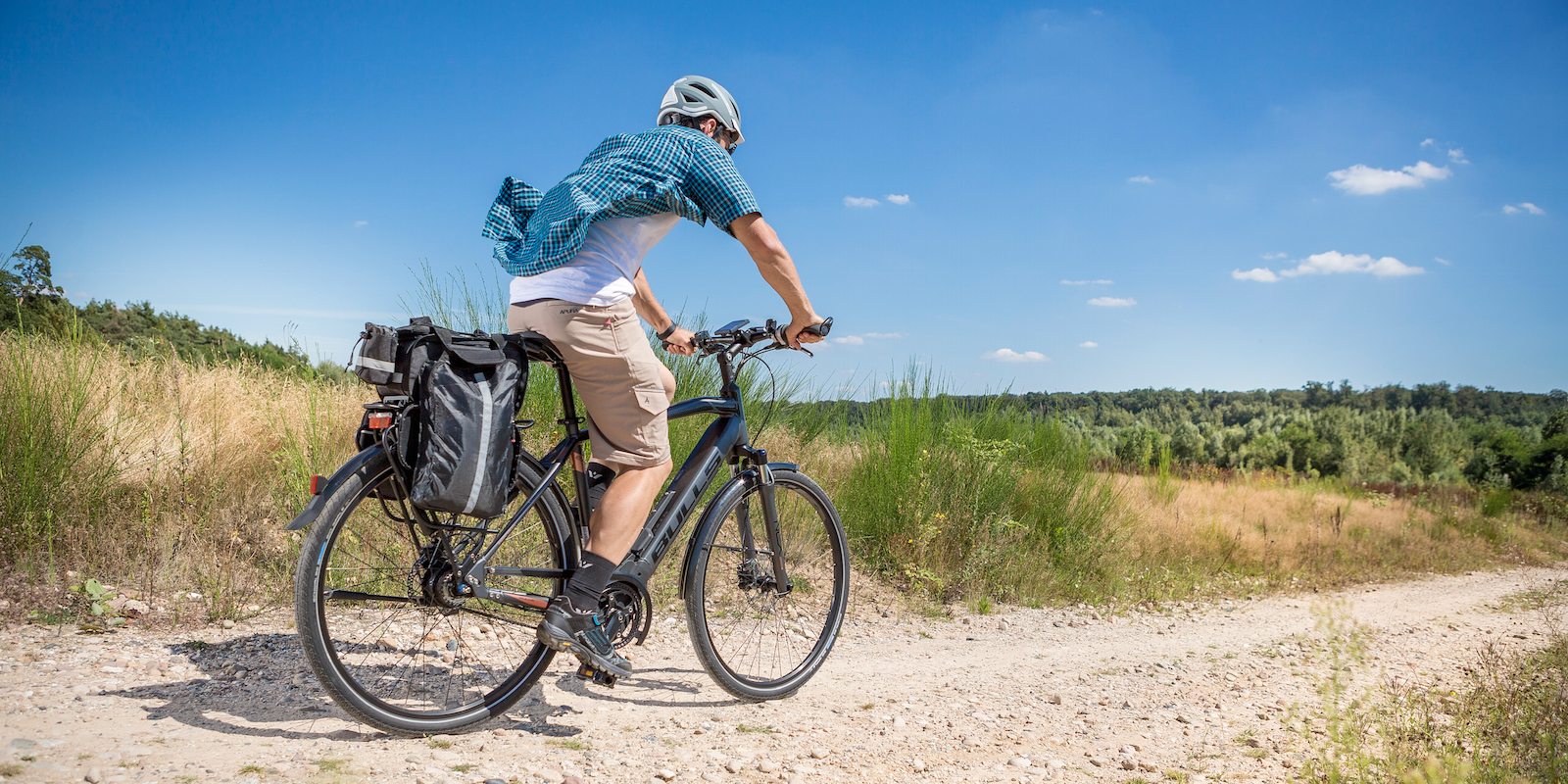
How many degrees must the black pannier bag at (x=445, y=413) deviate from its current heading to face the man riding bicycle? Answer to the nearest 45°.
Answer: approximately 135° to its left

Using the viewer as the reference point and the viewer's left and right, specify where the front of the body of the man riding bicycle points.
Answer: facing away from the viewer and to the right of the viewer

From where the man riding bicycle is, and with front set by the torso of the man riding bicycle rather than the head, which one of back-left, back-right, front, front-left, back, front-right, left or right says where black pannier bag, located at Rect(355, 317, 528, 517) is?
back

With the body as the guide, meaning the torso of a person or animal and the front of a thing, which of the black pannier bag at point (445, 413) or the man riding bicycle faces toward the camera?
the black pannier bag

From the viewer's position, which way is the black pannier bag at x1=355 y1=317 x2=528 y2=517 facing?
facing the viewer

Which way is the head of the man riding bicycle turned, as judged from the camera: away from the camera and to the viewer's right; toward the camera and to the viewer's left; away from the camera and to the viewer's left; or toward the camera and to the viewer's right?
away from the camera and to the viewer's right

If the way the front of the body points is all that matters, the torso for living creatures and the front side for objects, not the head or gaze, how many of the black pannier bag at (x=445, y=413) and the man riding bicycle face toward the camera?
1
